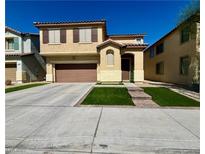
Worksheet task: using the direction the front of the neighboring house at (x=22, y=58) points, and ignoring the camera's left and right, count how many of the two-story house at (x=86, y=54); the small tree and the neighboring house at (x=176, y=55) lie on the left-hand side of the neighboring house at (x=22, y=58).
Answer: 3

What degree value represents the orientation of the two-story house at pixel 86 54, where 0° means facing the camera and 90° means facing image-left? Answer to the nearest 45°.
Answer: approximately 0°

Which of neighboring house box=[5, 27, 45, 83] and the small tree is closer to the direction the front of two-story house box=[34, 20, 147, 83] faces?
the small tree

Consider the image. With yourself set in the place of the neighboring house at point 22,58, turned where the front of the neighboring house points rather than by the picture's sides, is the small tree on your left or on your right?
on your left

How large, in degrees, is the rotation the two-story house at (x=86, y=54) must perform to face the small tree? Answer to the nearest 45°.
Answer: approximately 45° to its left

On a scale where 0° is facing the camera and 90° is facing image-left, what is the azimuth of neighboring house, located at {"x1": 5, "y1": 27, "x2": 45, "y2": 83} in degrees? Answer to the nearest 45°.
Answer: approximately 45°

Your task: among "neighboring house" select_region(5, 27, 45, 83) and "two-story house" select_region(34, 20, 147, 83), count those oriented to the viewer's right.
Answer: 0

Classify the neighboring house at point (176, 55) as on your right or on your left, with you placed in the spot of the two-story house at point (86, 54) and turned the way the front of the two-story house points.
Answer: on your left

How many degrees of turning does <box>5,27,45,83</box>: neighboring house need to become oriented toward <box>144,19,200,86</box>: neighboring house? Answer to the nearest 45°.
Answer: approximately 90° to its left

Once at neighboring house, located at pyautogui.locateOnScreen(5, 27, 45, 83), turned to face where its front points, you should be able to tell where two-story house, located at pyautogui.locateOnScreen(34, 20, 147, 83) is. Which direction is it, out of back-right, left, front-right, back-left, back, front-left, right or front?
left
